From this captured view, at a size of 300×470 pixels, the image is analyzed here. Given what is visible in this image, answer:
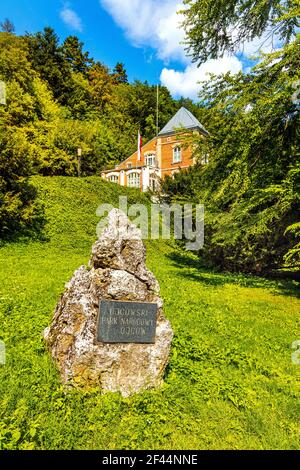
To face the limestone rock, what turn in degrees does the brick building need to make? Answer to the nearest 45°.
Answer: approximately 45° to its left

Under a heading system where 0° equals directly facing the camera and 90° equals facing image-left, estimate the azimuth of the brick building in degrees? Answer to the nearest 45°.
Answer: approximately 45°

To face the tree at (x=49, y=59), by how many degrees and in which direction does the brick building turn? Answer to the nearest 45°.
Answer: approximately 45° to its right

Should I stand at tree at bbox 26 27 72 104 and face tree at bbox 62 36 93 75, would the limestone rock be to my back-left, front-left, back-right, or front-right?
back-right
